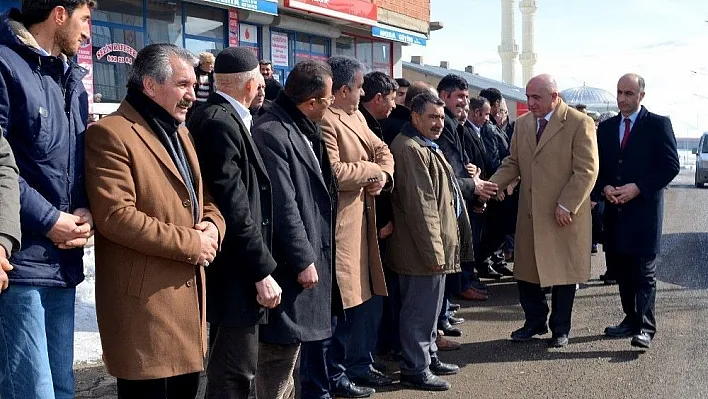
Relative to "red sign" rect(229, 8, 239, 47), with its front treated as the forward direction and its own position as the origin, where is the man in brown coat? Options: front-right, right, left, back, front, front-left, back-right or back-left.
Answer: front-right

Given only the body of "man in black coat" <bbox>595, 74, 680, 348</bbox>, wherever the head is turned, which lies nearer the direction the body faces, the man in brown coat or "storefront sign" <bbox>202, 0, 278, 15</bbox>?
the man in brown coat

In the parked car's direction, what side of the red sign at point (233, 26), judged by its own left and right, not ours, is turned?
left

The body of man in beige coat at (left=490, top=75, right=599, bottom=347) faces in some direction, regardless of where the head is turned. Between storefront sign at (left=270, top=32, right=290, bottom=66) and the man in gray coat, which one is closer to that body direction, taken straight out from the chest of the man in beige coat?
the man in gray coat

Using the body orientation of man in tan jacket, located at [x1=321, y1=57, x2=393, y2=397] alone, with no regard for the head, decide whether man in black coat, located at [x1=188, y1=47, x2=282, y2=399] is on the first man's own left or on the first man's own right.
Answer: on the first man's own right

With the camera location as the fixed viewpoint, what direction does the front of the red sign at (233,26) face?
facing the viewer and to the right of the viewer

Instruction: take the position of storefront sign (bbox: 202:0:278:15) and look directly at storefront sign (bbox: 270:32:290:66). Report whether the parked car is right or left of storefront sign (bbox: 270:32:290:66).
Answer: right

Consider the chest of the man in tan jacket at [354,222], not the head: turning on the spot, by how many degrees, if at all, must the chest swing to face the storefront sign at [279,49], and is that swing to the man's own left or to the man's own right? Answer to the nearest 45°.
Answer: approximately 135° to the man's own left

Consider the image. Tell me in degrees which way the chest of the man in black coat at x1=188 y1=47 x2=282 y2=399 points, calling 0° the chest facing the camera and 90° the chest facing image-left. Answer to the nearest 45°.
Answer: approximately 270°

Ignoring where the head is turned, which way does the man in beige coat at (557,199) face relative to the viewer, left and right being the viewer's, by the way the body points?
facing the viewer and to the left of the viewer

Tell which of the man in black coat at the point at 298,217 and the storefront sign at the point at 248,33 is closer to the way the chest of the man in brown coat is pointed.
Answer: the man in black coat

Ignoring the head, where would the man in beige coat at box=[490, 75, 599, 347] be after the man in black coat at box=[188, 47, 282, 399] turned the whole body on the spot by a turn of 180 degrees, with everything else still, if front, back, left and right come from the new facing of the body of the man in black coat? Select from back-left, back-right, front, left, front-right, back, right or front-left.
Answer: back-right

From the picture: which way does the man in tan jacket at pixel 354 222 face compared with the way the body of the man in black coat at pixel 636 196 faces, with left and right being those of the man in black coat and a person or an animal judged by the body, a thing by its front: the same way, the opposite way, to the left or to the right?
to the left

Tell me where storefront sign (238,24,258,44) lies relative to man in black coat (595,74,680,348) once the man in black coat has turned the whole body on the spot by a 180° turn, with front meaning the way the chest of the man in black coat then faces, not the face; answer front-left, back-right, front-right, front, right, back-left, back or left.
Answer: left

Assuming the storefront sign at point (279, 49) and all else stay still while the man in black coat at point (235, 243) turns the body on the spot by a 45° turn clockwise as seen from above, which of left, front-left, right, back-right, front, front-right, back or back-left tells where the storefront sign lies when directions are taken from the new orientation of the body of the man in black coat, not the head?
back-left
